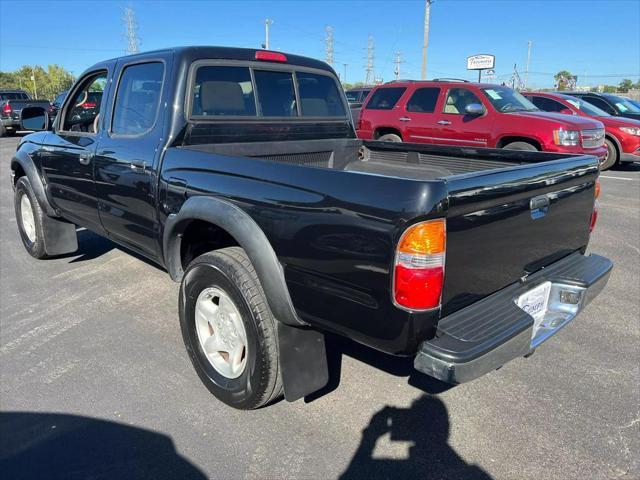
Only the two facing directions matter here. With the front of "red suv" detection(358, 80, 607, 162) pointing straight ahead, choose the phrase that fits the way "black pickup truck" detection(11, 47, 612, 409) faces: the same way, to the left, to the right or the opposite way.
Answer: the opposite way

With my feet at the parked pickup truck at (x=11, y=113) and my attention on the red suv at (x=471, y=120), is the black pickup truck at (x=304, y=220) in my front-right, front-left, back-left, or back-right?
front-right

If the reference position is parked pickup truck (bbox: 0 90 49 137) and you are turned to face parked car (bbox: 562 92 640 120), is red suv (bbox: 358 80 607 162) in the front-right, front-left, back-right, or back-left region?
front-right

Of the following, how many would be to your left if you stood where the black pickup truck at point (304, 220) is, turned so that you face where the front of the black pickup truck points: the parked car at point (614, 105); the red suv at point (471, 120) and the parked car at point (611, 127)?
0

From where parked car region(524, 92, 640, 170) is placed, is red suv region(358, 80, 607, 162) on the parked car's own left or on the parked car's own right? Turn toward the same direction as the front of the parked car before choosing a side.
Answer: on the parked car's own right

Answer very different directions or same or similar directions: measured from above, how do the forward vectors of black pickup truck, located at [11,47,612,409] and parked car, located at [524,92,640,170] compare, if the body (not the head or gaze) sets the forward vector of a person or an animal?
very different directions

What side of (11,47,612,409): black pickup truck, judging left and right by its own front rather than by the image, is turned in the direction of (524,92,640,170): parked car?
right

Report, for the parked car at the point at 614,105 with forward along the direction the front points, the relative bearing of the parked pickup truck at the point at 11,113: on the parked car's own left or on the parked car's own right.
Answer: on the parked car's own right

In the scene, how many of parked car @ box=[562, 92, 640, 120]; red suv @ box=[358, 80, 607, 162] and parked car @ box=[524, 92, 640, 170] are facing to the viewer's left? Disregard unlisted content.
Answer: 0

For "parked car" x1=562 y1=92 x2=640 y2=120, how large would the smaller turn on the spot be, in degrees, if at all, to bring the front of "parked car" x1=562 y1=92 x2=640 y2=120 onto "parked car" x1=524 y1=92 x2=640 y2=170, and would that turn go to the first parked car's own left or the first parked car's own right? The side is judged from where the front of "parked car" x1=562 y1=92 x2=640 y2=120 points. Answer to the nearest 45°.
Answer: approximately 45° to the first parked car's own right

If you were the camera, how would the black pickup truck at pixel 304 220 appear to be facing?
facing away from the viewer and to the left of the viewer

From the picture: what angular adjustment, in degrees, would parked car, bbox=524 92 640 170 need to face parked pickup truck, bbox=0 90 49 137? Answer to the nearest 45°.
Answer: approximately 135° to its right

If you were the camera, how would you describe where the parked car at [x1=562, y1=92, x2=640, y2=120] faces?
facing the viewer and to the right of the viewer

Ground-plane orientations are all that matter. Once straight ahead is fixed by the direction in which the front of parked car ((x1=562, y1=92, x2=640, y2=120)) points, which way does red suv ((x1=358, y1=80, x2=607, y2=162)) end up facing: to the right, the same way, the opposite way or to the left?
the same way

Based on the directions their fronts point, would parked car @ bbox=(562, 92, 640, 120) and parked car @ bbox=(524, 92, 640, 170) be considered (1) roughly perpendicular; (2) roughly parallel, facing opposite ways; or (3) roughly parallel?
roughly parallel

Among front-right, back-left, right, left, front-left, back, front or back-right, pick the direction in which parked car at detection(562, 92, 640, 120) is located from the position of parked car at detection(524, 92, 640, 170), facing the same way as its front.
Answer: back-left
